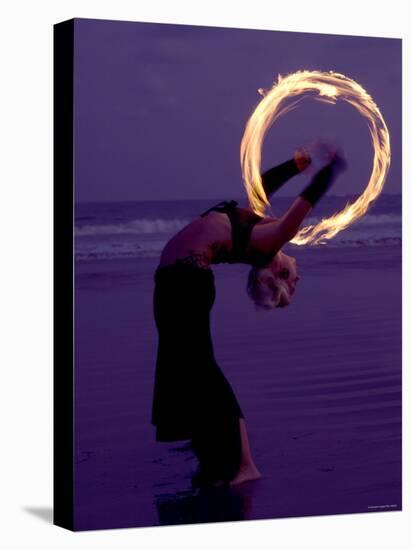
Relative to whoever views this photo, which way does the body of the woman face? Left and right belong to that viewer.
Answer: facing to the left of the viewer
